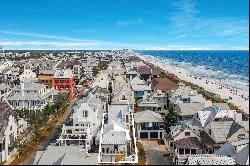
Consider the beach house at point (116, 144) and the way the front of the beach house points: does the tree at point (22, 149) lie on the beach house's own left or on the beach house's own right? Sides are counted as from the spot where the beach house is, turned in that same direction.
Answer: on the beach house's own right

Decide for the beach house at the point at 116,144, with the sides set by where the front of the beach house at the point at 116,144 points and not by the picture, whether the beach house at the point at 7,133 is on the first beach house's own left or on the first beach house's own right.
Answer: on the first beach house's own right

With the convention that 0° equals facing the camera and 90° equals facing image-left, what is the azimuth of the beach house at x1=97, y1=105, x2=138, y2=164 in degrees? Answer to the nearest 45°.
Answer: approximately 0°
